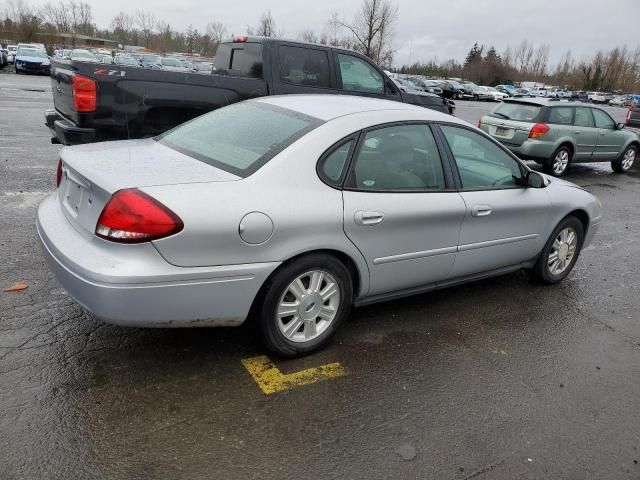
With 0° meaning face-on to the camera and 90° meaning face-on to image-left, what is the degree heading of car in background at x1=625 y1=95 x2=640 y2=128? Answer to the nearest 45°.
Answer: approximately 225°

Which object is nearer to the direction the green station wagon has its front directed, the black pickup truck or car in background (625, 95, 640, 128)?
the car in background

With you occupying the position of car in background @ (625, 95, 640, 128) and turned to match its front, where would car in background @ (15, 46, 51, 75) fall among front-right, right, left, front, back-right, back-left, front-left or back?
back-left

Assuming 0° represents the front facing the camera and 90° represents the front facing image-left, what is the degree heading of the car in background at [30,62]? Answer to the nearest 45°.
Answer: approximately 0°

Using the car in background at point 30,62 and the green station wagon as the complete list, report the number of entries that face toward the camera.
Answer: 1

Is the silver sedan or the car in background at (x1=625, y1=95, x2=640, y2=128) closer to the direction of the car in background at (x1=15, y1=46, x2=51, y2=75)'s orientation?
the silver sedan

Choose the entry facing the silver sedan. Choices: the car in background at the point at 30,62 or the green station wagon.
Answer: the car in background

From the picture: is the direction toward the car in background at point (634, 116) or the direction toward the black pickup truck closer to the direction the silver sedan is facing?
the car in background

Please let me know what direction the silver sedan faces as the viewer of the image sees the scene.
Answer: facing away from the viewer and to the right of the viewer

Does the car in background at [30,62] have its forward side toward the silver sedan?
yes

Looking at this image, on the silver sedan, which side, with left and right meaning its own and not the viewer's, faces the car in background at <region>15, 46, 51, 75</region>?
left
